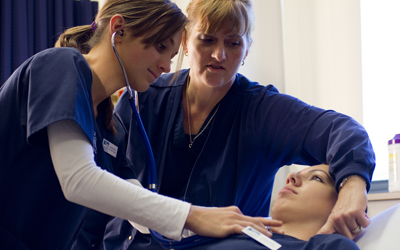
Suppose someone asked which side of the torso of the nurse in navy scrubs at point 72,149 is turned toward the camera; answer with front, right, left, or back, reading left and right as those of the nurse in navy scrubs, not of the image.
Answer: right
